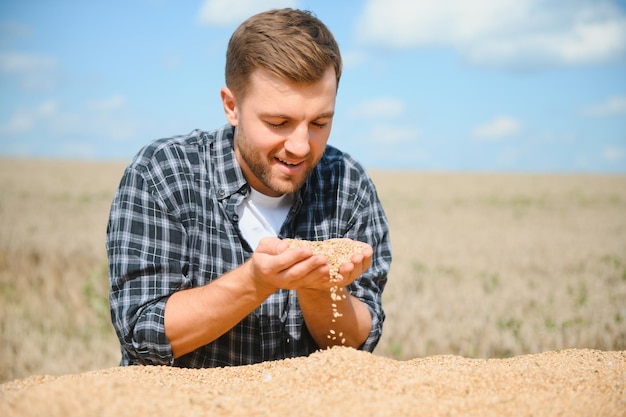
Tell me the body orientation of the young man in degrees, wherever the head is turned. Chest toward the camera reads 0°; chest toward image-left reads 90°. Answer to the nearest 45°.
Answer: approximately 315°

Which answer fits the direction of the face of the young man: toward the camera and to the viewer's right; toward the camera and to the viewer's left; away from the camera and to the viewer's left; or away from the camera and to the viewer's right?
toward the camera and to the viewer's right
